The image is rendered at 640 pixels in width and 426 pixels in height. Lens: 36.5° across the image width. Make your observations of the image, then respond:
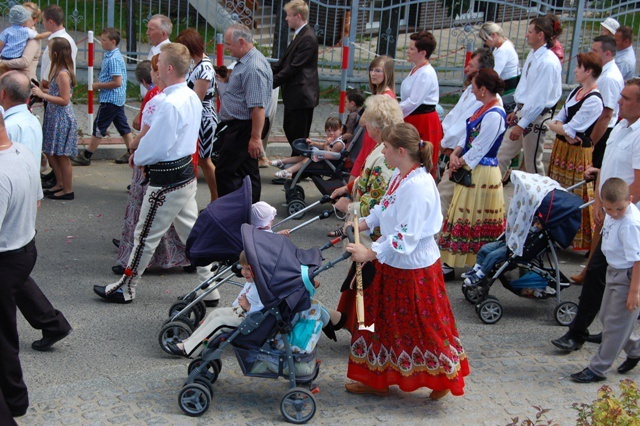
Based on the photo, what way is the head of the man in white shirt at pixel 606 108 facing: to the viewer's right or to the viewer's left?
to the viewer's left

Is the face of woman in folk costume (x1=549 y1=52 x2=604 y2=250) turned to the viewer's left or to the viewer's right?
to the viewer's left

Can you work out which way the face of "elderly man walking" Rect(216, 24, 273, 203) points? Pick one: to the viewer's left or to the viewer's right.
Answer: to the viewer's left

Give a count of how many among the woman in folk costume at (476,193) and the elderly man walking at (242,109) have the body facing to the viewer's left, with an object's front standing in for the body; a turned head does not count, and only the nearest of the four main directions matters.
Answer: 2

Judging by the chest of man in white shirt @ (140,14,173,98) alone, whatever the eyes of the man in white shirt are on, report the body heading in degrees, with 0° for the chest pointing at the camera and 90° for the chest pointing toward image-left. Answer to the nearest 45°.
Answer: approximately 90°

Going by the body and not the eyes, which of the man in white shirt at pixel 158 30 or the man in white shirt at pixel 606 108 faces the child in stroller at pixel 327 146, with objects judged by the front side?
the man in white shirt at pixel 606 108

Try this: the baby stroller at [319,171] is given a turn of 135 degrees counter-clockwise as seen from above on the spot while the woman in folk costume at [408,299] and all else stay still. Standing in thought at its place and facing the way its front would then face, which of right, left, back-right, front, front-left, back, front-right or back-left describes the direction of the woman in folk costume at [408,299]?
front-right

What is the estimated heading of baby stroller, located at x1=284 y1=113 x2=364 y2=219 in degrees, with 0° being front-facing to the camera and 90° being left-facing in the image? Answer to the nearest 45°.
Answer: approximately 90°

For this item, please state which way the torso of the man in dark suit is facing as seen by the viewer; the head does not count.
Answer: to the viewer's left

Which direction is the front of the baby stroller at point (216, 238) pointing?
to the viewer's left

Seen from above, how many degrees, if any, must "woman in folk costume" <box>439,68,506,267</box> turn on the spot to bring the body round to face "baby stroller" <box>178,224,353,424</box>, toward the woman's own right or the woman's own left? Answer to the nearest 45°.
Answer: approximately 90° to the woman's own left

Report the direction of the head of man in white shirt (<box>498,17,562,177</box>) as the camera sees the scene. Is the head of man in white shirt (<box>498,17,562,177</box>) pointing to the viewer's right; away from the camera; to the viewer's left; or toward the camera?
to the viewer's left

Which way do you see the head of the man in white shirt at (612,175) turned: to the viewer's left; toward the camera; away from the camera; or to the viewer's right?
to the viewer's left

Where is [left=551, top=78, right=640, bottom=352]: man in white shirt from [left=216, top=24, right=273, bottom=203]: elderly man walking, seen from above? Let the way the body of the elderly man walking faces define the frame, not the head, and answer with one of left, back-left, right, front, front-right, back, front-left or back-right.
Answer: back-left

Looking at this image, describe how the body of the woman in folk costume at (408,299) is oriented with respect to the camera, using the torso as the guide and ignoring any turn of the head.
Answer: to the viewer's left

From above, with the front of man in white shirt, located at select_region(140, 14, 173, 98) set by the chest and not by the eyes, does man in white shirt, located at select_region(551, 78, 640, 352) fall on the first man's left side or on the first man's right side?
on the first man's left side

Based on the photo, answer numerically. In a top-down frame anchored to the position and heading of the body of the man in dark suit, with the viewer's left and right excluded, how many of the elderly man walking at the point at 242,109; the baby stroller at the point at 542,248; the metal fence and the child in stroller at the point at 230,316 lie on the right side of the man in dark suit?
1
